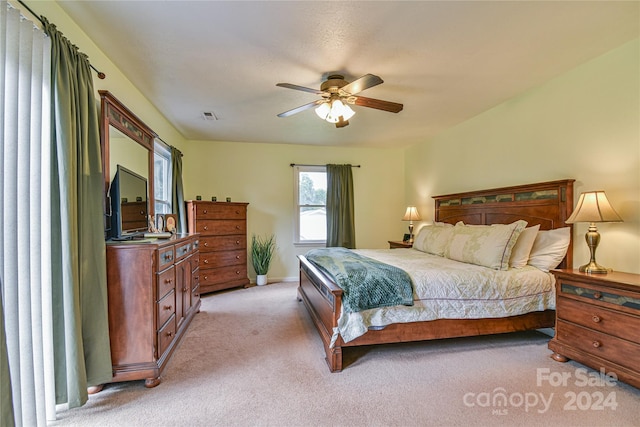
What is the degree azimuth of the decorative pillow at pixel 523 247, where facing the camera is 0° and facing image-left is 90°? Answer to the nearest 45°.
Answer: approximately 45°

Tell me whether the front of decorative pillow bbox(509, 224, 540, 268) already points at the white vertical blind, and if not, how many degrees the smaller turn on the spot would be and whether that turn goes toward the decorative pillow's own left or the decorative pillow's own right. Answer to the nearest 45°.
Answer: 0° — it already faces it

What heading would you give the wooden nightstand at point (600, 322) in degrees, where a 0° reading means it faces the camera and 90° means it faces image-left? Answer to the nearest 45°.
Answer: approximately 45°

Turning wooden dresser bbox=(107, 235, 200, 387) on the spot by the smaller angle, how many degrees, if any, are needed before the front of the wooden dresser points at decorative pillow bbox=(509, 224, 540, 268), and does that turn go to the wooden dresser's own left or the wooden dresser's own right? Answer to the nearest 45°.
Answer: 0° — it already faces it

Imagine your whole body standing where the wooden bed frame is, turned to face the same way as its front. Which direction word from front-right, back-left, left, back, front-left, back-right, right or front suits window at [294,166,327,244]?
right

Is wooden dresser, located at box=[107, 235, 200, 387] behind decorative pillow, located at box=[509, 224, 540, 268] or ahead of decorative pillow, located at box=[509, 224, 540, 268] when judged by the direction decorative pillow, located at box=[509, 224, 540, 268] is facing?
ahead

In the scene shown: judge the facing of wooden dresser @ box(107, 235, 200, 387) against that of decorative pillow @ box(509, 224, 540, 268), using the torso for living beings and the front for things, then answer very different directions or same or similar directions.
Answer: very different directions

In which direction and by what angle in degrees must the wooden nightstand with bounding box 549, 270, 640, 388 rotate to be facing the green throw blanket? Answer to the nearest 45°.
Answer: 0° — it already faces it

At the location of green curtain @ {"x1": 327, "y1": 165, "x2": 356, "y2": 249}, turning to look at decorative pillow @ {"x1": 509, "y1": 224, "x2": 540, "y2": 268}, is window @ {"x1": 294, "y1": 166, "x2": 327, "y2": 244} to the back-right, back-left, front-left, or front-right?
back-right

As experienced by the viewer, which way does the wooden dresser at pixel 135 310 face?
facing to the right of the viewer

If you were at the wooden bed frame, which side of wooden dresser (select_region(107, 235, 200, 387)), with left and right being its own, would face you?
front

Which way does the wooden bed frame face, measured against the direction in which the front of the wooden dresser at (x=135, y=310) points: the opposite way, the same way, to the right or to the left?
the opposite way

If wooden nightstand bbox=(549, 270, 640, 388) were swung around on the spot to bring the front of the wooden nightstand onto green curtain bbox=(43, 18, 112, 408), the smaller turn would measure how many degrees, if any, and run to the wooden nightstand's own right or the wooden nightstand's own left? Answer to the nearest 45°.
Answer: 0° — it already faces it
